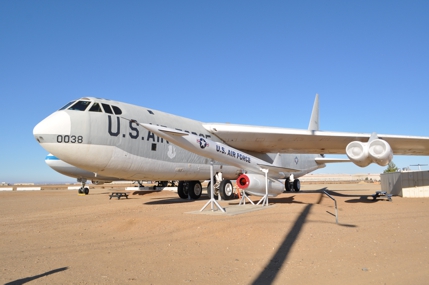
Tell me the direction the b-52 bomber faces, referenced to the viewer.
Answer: facing the viewer and to the left of the viewer
